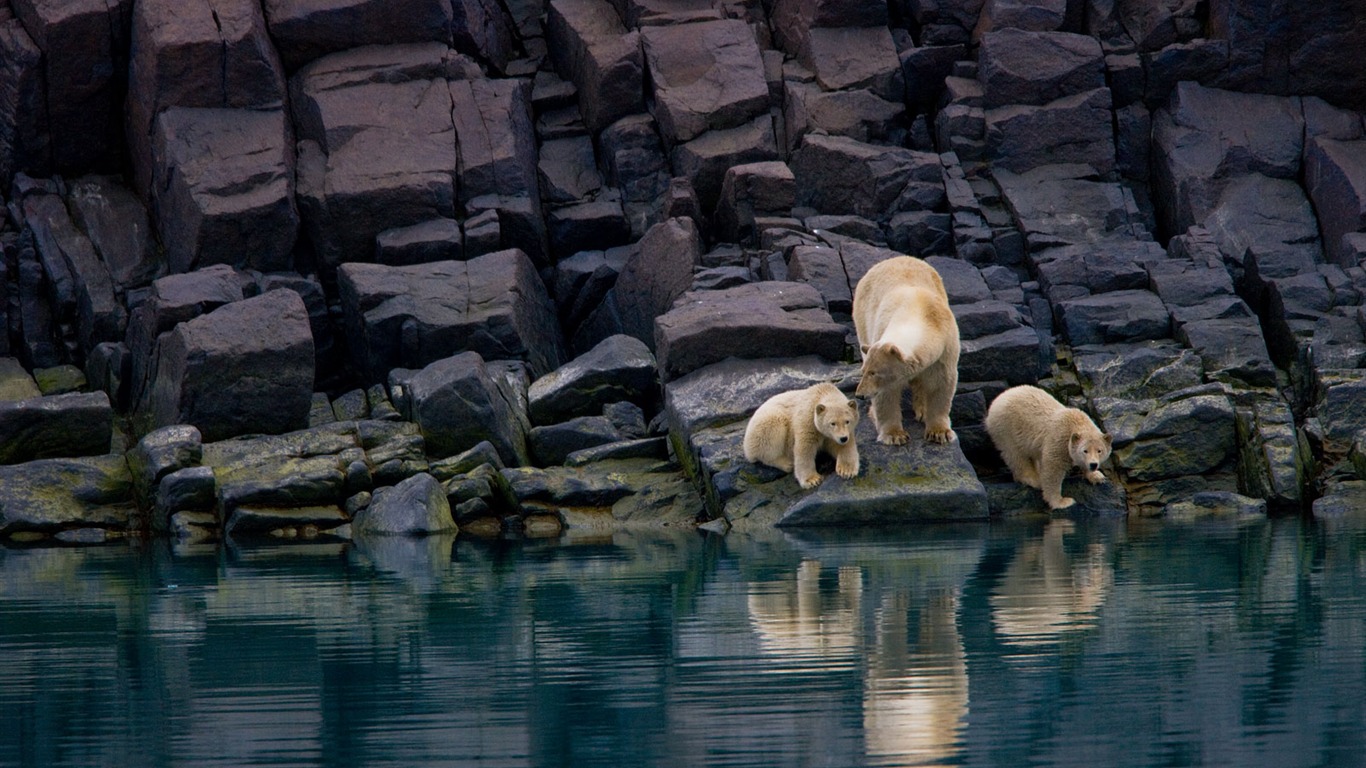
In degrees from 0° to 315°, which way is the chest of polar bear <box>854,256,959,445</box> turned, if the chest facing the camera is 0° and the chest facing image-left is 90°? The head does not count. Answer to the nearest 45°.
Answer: approximately 0°

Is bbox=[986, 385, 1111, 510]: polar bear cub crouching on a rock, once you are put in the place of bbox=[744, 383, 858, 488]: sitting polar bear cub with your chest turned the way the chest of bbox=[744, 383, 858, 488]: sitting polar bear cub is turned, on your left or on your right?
on your left

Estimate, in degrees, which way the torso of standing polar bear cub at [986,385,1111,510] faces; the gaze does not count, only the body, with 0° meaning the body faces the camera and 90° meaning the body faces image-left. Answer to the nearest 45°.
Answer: approximately 315°

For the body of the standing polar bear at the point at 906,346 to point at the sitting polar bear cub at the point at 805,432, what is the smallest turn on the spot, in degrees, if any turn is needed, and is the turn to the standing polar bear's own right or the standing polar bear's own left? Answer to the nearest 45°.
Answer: approximately 90° to the standing polar bear's own right

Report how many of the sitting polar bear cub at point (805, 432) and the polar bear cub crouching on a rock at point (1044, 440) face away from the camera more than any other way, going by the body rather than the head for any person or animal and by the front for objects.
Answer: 0

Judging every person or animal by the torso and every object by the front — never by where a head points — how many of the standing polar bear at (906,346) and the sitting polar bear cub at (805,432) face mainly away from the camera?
0
